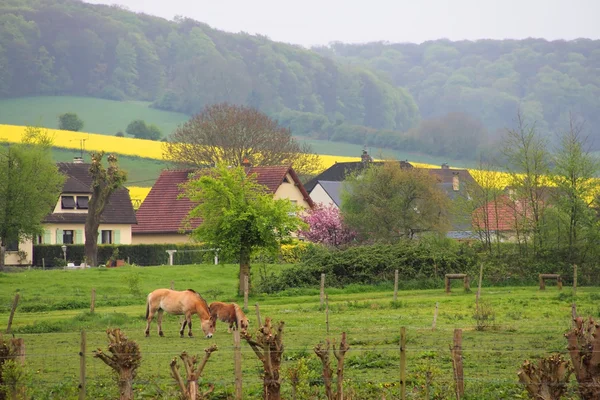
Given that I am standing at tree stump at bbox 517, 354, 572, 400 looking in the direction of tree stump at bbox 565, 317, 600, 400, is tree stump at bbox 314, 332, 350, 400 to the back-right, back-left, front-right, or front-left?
back-left

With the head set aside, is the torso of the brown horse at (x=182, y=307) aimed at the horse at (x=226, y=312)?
yes

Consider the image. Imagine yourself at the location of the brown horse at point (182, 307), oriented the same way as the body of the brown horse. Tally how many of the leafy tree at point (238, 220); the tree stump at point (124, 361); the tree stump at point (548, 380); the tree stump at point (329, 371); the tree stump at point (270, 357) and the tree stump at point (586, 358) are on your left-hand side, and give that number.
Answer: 1

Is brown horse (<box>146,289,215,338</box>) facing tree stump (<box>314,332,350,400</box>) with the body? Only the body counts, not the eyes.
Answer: no

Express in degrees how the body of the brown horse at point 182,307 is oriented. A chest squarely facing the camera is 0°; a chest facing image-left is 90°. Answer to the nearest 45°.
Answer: approximately 270°

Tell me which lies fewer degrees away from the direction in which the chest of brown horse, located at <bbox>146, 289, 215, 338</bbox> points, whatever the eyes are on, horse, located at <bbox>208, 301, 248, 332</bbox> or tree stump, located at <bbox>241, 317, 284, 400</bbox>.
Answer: the horse

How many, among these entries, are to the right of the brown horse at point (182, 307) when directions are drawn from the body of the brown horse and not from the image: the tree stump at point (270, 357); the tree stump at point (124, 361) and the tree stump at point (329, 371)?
3

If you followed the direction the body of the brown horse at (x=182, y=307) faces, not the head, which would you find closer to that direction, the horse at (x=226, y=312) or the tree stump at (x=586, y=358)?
the horse

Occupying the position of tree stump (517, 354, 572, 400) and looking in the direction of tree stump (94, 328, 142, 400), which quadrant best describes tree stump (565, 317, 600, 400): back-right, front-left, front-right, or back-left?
back-left

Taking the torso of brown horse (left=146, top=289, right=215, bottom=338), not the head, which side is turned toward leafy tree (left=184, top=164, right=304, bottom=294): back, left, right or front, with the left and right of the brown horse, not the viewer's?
left

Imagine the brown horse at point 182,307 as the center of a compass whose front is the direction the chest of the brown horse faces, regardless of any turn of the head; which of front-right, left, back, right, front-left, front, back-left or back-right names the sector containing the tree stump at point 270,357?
right

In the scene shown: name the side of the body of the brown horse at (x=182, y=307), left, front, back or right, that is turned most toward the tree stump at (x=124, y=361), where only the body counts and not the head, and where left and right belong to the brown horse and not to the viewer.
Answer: right
